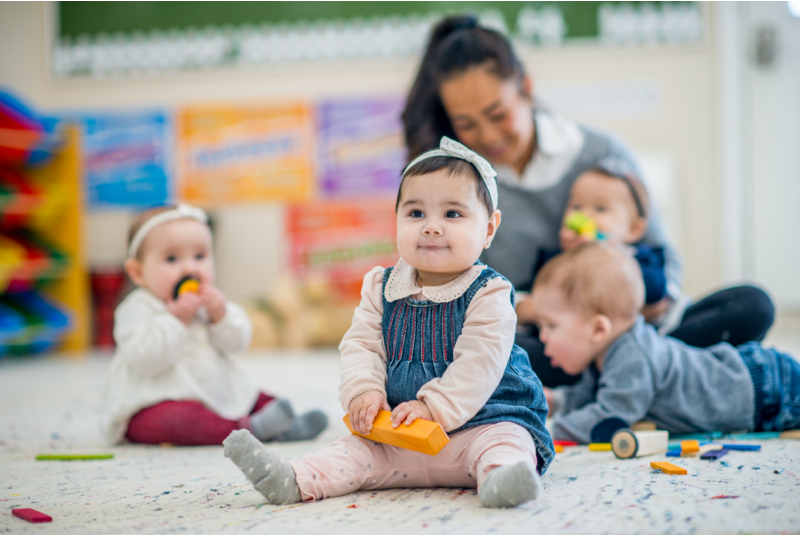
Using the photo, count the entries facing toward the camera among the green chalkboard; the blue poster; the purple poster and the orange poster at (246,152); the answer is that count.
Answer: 4

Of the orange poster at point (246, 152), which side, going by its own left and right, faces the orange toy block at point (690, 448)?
front

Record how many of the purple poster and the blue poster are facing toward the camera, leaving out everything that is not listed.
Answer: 2

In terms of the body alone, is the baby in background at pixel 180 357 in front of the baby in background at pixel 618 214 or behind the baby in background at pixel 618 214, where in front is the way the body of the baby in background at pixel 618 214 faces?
in front

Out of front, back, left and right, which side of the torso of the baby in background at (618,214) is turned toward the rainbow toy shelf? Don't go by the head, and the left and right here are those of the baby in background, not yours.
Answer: right

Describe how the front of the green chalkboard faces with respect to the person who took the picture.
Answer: facing the viewer

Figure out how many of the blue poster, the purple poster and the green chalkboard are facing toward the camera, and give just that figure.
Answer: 3

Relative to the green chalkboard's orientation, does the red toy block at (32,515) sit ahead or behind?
ahead

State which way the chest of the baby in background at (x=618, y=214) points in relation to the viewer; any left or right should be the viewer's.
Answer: facing the viewer and to the left of the viewer

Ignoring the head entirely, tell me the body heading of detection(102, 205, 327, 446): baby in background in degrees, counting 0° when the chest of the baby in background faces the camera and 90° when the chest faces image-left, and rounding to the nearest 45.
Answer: approximately 315°

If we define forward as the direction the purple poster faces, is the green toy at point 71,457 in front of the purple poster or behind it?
in front

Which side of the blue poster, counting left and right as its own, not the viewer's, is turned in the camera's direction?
front

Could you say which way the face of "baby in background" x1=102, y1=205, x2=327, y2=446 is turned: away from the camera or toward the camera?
toward the camera
